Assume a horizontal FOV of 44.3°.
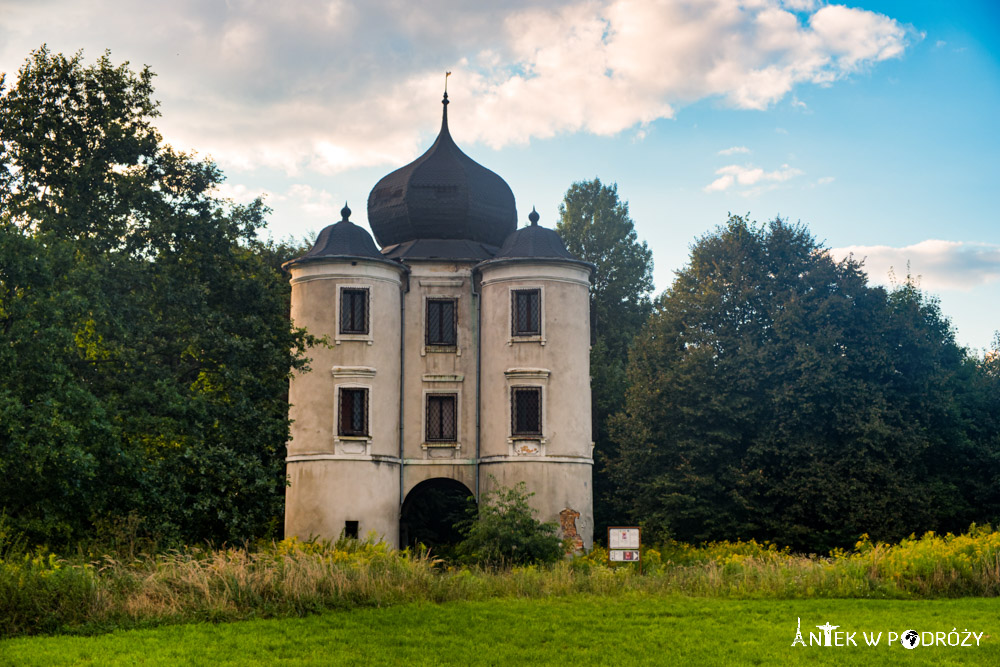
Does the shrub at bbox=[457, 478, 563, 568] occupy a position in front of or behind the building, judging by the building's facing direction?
in front

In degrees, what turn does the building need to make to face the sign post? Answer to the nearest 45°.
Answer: approximately 45° to its left

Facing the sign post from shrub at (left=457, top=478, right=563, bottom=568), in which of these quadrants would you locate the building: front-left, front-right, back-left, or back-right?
back-left

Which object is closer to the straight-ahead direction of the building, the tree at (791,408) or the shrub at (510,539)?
the shrub

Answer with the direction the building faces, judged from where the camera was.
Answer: facing the viewer

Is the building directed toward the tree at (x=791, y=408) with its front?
no

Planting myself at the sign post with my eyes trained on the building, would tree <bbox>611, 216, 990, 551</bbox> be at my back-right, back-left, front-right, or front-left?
front-right

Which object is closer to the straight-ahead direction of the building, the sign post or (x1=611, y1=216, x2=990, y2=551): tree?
the sign post

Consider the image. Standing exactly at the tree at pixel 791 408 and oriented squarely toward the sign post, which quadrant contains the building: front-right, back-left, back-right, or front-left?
front-right
